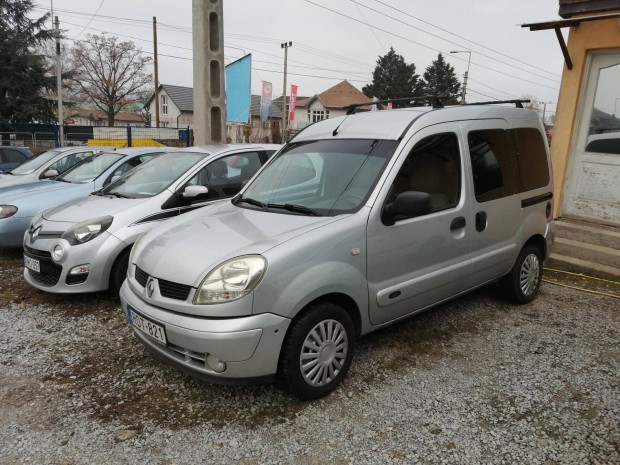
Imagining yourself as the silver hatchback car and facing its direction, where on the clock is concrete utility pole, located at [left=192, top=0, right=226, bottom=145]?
The concrete utility pole is roughly at 5 o'clock from the silver hatchback car.

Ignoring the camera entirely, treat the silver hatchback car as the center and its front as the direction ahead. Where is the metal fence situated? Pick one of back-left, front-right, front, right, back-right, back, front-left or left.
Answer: back-right

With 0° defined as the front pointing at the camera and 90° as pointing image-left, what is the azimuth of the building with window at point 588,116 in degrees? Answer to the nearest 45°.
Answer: approximately 45°

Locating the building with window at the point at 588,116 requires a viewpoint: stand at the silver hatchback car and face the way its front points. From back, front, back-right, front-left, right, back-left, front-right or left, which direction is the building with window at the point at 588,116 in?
back-left

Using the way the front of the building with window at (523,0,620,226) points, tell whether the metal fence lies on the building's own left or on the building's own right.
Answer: on the building's own right

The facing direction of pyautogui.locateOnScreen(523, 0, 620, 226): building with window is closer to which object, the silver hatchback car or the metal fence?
the silver hatchback car

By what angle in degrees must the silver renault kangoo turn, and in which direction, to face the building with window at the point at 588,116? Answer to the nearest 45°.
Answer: approximately 180°

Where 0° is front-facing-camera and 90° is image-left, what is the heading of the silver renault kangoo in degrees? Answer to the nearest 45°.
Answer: approximately 45°

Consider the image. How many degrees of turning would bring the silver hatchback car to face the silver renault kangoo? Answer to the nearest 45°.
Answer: approximately 90° to its left

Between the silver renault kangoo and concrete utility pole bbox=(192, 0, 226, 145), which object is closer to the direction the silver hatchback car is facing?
the silver renault kangoo
